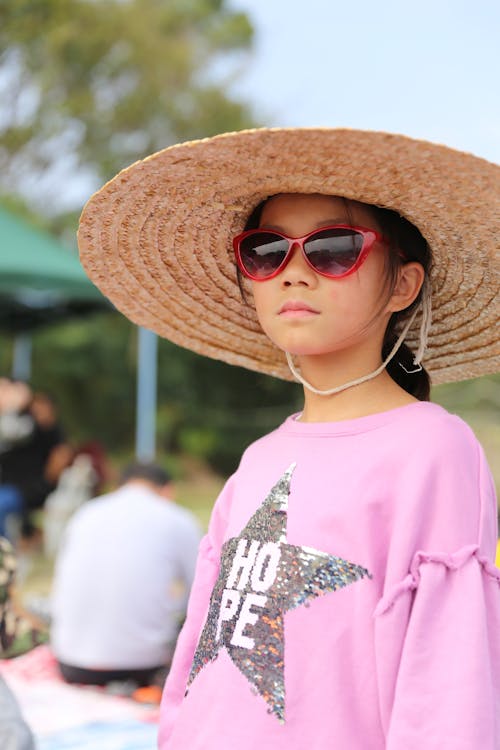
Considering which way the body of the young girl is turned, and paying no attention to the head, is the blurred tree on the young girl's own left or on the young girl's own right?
on the young girl's own right

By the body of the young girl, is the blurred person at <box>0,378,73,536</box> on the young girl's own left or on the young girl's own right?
on the young girl's own right

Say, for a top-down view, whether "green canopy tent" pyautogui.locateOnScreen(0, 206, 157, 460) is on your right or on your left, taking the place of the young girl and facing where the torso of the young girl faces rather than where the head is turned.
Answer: on your right

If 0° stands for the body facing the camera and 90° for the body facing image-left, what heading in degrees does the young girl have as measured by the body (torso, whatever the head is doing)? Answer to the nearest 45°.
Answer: approximately 45°

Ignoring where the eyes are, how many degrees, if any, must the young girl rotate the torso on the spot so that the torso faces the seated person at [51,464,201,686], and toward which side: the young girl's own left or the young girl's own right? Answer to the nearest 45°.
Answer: approximately 135° to the young girl's own right
